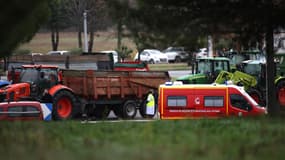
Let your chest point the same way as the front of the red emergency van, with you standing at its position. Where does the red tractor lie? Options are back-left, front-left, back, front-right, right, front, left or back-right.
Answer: back

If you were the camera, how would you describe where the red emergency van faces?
facing to the right of the viewer

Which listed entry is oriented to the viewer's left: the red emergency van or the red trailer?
the red trailer

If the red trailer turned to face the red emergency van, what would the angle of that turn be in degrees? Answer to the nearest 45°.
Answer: approximately 135° to its left

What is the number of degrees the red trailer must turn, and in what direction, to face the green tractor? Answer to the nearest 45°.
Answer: approximately 180°

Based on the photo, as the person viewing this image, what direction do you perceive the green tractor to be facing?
facing to the left of the viewer

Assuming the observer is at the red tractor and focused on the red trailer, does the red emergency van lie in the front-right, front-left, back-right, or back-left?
front-right

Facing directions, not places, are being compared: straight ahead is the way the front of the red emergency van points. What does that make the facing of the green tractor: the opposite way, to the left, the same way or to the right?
the opposite way

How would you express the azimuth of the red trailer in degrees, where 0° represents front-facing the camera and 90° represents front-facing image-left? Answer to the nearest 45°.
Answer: approximately 90°

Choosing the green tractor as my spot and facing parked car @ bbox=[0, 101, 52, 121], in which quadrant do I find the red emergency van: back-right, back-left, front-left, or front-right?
front-left

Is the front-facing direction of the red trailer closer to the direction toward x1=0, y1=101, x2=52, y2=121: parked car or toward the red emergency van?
the parked car

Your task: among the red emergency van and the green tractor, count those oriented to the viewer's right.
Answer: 1
